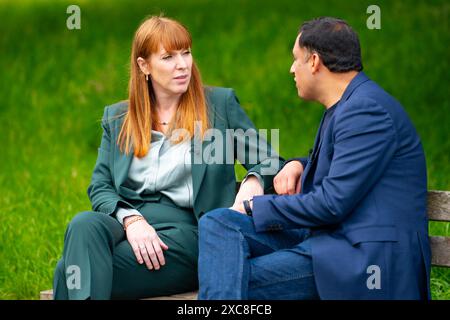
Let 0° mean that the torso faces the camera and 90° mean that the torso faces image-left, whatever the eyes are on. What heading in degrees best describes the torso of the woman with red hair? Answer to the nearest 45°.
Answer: approximately 0°

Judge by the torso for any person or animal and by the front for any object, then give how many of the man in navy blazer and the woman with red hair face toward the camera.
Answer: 1

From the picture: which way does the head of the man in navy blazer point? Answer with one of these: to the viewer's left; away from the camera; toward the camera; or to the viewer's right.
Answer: to the viewer's left

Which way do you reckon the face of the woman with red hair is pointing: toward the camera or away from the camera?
toward the camera

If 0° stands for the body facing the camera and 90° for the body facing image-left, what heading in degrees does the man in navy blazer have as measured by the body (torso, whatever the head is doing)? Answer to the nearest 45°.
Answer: approximately 90°

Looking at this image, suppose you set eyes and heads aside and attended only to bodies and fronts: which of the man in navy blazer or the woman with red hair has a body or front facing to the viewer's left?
the man in navy blazer

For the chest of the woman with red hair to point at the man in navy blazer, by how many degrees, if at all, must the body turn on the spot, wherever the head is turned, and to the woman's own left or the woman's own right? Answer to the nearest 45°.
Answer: approximately 45° to the woman's own left
